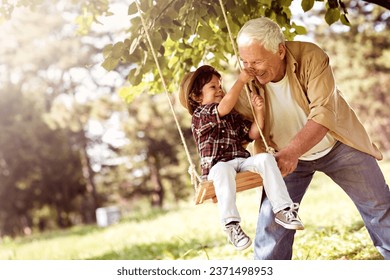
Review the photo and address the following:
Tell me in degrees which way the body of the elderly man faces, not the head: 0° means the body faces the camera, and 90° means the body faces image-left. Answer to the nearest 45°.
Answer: approximately 45°

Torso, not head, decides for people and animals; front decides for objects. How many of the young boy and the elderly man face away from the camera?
0

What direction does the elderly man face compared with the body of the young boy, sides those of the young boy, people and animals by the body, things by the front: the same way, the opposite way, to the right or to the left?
to the right

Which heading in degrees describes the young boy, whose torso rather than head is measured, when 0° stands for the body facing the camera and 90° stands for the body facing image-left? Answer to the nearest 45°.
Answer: approximately 315°

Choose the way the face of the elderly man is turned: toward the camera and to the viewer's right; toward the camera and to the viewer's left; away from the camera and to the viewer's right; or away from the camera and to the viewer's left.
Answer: toward the camera and to the viewer's left
